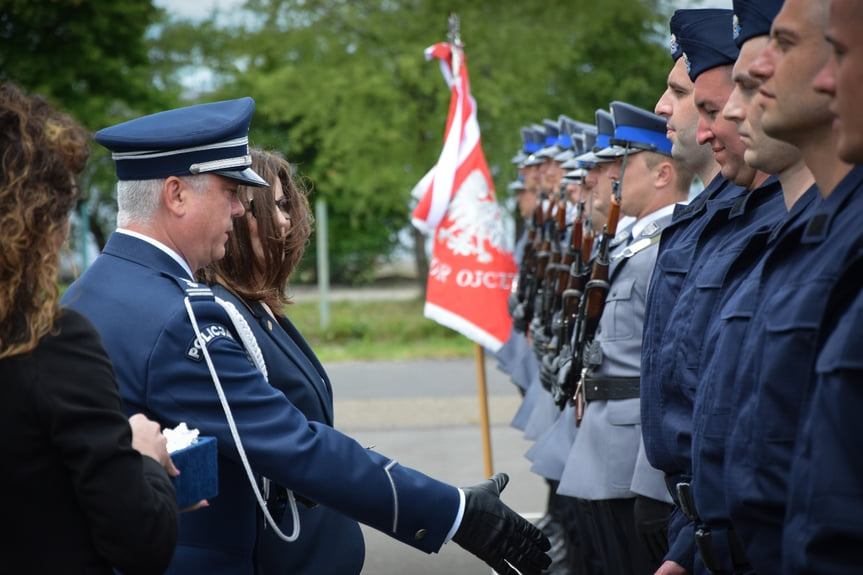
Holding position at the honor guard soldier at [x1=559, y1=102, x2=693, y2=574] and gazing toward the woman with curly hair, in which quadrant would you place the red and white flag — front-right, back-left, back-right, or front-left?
back-right

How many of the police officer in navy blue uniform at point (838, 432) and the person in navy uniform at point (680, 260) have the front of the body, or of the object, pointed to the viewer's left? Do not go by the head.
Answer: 2

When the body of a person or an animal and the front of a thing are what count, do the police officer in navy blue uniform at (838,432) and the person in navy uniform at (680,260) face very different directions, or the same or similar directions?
same or similar directions

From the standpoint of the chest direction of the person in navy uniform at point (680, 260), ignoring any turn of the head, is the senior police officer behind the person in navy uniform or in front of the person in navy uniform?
in front

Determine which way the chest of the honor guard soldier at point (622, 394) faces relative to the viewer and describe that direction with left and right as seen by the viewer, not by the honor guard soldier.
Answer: facing to the left of the viewer

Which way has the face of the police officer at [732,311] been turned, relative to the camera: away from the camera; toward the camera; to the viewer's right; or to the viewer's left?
to the viewer's left

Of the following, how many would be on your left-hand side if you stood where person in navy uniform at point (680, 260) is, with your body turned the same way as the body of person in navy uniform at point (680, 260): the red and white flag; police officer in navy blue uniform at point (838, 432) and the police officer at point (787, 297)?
2

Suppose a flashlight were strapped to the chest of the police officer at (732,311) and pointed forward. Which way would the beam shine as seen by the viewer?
to the viewer's left

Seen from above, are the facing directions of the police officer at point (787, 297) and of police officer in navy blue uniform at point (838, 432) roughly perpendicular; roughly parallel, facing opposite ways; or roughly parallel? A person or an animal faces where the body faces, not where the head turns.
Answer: roughly parallel

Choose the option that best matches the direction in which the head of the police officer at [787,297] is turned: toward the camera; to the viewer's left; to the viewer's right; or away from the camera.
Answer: to the viewer's left

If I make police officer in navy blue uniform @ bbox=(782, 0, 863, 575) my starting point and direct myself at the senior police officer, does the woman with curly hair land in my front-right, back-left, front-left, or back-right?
front-left

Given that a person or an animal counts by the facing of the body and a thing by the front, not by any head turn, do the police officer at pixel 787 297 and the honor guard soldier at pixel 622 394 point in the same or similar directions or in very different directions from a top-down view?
same or similar directions

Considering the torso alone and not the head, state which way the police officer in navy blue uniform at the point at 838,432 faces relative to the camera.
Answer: to the viewer's left

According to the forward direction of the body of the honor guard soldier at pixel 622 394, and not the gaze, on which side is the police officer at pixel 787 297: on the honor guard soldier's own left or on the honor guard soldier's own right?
on the honor guard soldier's own left

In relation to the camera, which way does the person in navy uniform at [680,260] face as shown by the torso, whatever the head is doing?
to the viewer's left

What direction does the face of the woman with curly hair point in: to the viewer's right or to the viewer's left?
to the viewer's right

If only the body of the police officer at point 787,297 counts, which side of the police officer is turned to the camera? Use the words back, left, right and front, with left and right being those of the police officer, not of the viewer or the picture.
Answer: left

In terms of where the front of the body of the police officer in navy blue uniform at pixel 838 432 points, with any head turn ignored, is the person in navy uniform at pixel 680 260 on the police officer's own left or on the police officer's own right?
on the police officer's own right
